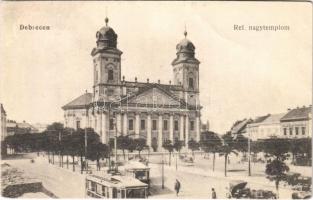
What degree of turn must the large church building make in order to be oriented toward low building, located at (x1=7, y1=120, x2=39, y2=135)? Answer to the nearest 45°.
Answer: approximately 90° to its right

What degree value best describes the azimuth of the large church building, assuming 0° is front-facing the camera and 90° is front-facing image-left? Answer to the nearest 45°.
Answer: approximately 315°
